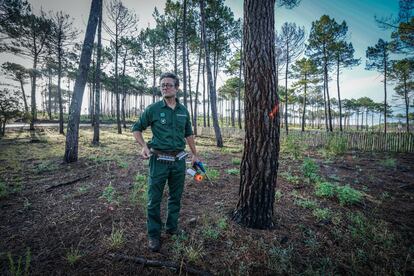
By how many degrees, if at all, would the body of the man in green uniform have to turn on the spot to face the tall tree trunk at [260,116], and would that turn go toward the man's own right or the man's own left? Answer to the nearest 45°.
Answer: approximately 90° to the man's own left

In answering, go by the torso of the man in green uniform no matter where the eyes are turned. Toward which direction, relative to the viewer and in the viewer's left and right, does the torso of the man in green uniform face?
facing the viewer

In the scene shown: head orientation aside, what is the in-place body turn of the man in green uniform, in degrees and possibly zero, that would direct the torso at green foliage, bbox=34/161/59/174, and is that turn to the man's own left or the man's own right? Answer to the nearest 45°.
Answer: approximately 135° to the man's own right

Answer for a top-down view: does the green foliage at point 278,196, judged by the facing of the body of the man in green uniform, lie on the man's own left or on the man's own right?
on the man's own left

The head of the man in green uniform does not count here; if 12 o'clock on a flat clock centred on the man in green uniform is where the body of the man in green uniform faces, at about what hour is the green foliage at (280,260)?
The green foliage is roughly at 10 o'clock from the man in green uniform.

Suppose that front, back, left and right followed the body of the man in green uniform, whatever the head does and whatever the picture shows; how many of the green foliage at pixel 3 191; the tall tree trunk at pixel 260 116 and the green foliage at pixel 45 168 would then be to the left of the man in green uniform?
1
